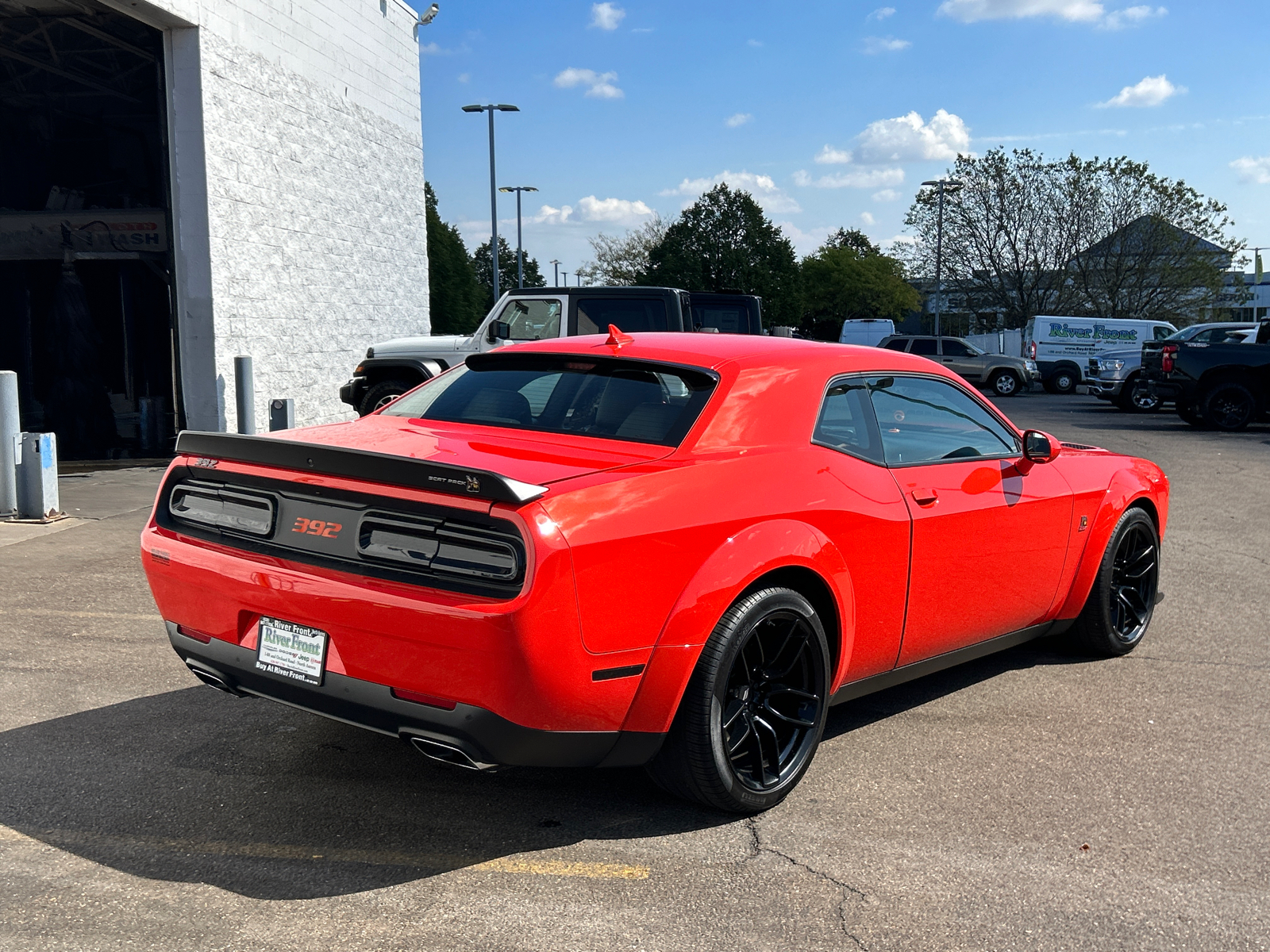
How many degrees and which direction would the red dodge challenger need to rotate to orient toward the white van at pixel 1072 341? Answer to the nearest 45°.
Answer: approximately 45° to its left

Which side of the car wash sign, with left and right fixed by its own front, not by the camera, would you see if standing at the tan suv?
left

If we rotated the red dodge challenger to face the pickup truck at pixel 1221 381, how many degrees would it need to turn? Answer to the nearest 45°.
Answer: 0° — it already faces it

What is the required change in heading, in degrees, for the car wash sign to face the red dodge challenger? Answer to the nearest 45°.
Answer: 0° — it already faces it

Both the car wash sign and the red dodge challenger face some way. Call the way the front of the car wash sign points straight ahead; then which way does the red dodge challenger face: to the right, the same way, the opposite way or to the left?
to the left

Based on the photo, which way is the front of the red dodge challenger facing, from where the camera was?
facing away from the viewer and to the right of the viewer

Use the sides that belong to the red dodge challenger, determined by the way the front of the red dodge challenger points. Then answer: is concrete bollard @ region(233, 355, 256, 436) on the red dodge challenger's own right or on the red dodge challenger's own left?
on the red dodge challenger's own left

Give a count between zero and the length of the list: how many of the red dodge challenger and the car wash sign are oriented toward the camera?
1

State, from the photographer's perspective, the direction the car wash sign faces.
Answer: facing the viewer

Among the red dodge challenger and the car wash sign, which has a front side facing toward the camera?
the car wash sign

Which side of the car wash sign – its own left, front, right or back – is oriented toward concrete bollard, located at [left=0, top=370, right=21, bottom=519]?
front

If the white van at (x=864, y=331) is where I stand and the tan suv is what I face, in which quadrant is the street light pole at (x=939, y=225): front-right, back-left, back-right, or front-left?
back-left

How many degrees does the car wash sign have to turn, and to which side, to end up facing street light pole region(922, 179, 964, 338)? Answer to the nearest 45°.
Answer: approximately 135° to its left

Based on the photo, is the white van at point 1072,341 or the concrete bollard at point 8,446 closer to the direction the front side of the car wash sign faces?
the concrete bollard

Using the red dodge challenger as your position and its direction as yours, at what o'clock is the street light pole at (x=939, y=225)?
The street light pole is roughly at 11 o'clock from the red dodge challenger.

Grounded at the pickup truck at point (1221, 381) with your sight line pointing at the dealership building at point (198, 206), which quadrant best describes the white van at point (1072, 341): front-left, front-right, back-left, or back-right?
back-right
